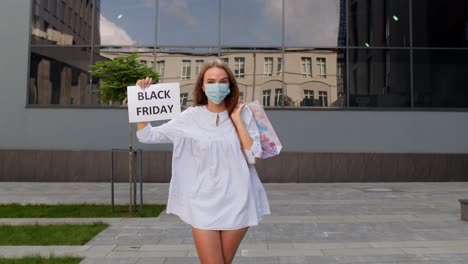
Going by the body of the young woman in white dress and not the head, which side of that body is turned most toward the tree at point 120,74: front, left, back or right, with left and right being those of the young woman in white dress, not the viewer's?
back

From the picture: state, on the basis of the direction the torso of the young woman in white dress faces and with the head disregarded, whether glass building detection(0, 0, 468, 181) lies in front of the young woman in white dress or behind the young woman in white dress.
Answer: behind

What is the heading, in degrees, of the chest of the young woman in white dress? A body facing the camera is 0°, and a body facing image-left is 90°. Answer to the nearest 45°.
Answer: approximately 0°
